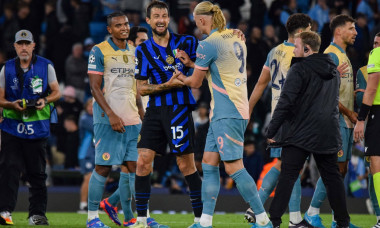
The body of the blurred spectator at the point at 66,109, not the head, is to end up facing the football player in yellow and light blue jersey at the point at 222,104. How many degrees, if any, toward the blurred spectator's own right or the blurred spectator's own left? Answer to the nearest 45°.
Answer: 0° — they already face them

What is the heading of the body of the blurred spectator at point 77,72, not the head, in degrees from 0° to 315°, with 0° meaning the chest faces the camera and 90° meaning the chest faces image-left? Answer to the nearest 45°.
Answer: approximately 0°

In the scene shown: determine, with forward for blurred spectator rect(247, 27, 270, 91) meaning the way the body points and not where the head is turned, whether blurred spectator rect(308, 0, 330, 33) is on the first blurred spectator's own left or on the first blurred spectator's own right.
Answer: on the first blurred spectator's own left

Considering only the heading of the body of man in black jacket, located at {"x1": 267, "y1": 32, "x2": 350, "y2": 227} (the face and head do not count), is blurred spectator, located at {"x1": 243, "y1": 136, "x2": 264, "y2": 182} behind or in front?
in front

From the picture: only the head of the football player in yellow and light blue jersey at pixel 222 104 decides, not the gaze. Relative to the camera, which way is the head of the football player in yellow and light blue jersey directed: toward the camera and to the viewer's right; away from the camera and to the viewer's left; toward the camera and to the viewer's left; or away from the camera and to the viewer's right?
away from the camera and to the viewer's left

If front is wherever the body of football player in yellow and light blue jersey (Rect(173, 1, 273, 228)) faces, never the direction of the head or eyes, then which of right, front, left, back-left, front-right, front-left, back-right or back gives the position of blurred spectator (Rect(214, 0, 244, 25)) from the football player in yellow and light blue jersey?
front-right
